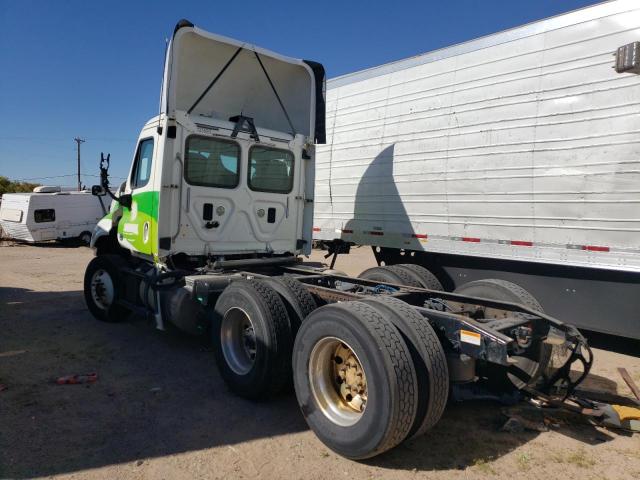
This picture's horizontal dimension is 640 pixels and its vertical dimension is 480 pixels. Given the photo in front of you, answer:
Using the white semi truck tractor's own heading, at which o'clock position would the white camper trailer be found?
The white camper trailer is roughly at 12 o'clock from the white semi truck tractor.

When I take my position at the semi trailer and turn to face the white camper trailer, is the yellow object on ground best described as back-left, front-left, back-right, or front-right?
back-left

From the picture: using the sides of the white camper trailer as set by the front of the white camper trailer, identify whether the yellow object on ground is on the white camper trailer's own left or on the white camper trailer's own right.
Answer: on the white camper trailer's own left

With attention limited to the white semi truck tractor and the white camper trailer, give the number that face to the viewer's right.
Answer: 0

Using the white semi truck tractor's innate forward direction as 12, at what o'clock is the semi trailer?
The semi trailer is roughly at 4 o'clock from the white semi truck tractor.

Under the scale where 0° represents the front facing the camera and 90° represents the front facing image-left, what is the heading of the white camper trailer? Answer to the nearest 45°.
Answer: approximately 45°

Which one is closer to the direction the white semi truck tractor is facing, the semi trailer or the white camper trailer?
the white camper trailer

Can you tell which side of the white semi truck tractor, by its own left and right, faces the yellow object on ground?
back

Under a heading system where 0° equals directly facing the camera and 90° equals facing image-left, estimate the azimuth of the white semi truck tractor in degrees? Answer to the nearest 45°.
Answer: approximately 135°

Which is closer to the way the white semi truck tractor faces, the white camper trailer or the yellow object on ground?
the white camper trailer

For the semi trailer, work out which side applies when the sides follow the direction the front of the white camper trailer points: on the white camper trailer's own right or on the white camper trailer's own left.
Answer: on the white camper trailer's own left

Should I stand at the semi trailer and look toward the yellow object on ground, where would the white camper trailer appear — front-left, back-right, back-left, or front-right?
back-right
